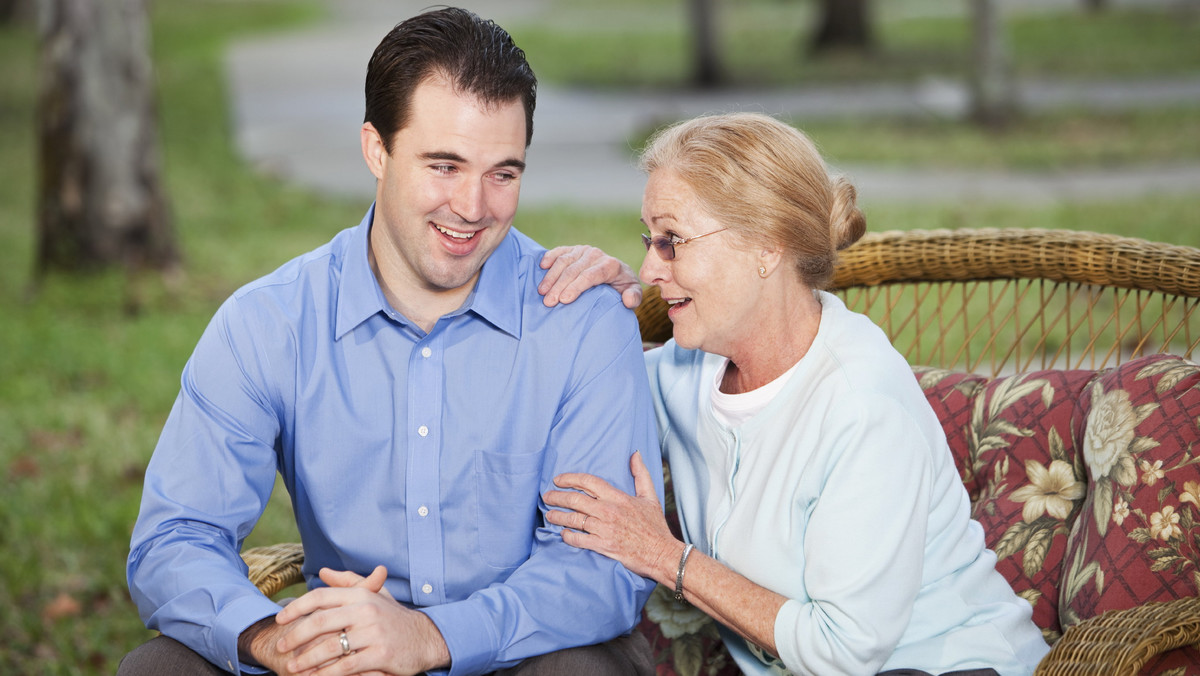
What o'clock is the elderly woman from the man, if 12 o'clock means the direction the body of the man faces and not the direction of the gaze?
The elderly woman is roughly at 10 o'clock from the man.

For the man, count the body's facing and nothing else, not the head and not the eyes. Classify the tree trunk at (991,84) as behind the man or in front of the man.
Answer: behind

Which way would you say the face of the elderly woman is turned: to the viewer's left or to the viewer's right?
to the viewer's left

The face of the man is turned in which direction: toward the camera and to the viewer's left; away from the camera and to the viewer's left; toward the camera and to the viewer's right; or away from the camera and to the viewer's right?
toward the camera and to the viewer's right

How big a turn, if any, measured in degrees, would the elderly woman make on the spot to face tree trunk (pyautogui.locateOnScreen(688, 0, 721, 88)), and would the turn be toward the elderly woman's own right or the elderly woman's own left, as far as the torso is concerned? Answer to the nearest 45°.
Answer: approximately 135° to the elderly woman's own right

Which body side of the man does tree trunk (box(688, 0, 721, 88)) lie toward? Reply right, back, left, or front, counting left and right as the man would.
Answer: back

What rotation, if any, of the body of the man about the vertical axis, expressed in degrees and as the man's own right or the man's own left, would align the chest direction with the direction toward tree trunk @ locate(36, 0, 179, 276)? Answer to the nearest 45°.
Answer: approximately 180°

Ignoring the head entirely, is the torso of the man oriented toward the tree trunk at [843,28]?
no

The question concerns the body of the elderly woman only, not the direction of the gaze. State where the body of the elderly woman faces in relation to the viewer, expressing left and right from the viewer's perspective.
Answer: facing the viewer and to the left of the viewer

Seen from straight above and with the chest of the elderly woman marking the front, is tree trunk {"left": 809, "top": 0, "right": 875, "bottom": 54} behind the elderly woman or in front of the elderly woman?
behind

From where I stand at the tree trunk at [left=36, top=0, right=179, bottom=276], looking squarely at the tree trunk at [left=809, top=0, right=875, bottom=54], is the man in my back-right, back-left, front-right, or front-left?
back-right

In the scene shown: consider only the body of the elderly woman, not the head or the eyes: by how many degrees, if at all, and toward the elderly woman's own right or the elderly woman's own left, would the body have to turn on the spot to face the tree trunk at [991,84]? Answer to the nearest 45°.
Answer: approximately 135° to the elderly woman's own right

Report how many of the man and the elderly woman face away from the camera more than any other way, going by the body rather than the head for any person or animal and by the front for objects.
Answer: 0

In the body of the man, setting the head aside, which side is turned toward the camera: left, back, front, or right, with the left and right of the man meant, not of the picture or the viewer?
front

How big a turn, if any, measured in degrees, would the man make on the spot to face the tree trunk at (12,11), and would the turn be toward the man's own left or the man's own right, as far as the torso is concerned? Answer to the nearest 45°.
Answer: approximately 180°

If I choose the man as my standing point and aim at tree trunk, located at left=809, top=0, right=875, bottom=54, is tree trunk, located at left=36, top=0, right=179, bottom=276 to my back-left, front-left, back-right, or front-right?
front-left
